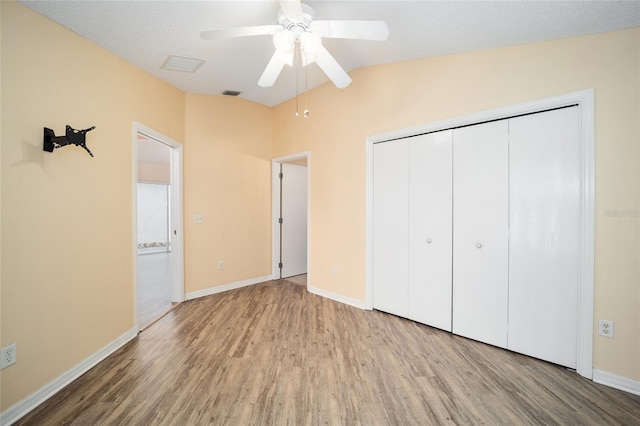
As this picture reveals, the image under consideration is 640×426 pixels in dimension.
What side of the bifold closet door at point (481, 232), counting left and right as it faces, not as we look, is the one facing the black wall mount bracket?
front

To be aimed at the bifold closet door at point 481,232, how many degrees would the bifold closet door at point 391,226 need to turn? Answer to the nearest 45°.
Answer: approximately 90° to its left

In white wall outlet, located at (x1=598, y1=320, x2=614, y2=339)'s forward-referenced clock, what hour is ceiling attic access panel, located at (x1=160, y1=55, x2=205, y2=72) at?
The ceiling attic access panel is roughly at 2 o'clock from the white wall outlet.

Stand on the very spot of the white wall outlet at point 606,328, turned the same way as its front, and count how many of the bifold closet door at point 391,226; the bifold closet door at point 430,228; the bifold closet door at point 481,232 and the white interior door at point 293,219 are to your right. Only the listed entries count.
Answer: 4

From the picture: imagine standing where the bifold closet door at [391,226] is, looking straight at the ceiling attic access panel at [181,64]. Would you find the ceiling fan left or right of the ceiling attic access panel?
left

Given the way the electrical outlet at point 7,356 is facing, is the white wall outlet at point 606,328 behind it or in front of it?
in front

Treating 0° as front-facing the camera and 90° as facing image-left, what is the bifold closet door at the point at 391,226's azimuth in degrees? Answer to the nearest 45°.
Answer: approximately 45°

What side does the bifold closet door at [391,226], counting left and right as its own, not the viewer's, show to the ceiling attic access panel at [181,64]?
front

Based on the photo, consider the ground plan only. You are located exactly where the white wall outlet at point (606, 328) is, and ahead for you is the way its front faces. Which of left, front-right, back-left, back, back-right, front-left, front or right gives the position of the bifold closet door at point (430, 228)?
right
